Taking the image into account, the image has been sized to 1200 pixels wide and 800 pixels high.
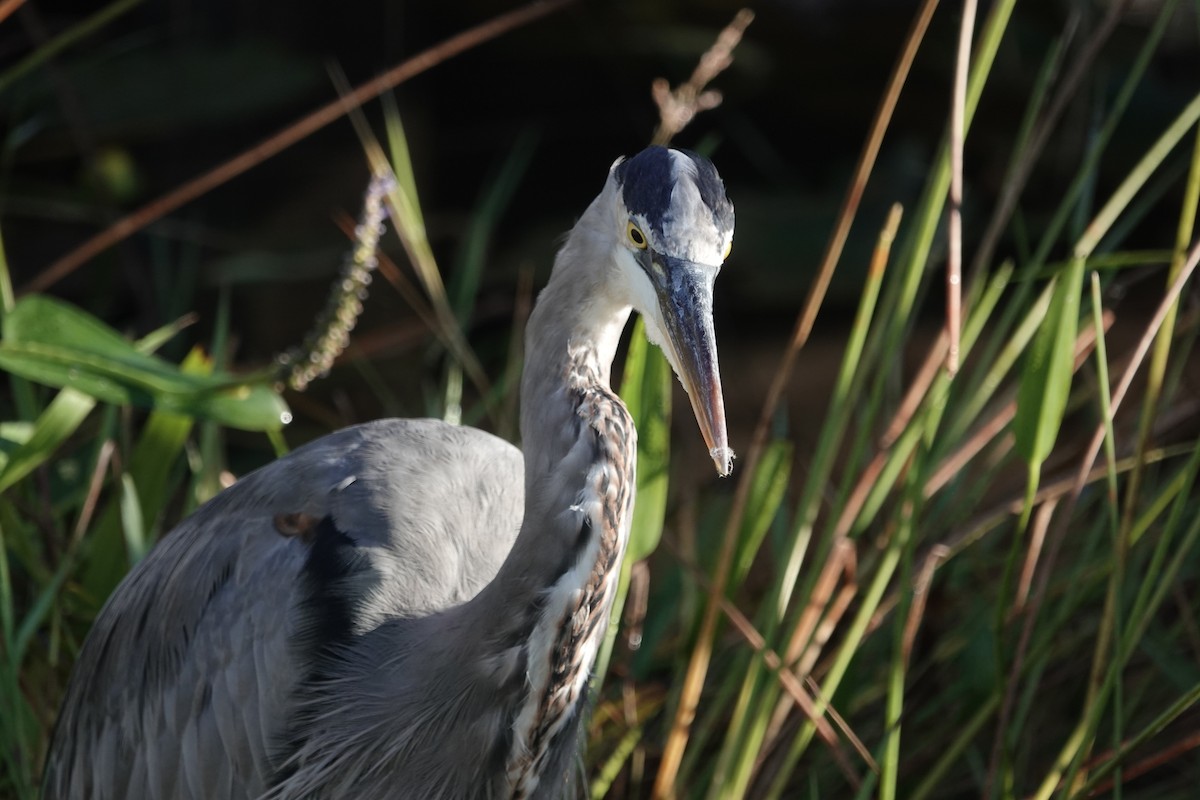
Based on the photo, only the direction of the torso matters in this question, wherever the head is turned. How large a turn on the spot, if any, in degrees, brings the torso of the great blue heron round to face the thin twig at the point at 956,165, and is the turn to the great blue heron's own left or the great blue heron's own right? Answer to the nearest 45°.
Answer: approximately 45° to the great blue heron's own left

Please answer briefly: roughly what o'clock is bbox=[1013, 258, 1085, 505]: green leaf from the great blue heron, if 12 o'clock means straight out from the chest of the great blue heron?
The green leaf is roughly at 11 o'clock from the great blue heron.

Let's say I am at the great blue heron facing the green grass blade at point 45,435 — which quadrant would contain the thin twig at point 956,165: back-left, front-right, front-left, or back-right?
back-right

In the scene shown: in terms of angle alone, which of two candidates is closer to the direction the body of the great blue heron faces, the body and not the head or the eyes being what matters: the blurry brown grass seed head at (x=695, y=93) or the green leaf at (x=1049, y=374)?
the green leaf

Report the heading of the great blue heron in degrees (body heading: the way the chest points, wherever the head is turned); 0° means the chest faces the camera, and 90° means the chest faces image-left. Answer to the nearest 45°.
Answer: approximately 315°

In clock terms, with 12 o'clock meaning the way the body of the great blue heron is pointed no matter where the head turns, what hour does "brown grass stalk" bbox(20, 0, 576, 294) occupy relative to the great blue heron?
The brown grass stalk is roughly at 8 o'clock from the great blue heron.

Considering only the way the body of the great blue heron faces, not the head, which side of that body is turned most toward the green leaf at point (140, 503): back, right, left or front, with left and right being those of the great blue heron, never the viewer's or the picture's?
back

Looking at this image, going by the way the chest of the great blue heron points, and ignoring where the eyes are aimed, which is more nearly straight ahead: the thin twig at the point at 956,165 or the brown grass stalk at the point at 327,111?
the thin twig

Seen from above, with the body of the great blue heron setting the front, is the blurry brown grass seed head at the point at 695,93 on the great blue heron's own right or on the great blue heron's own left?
on the great blue heron's own left
